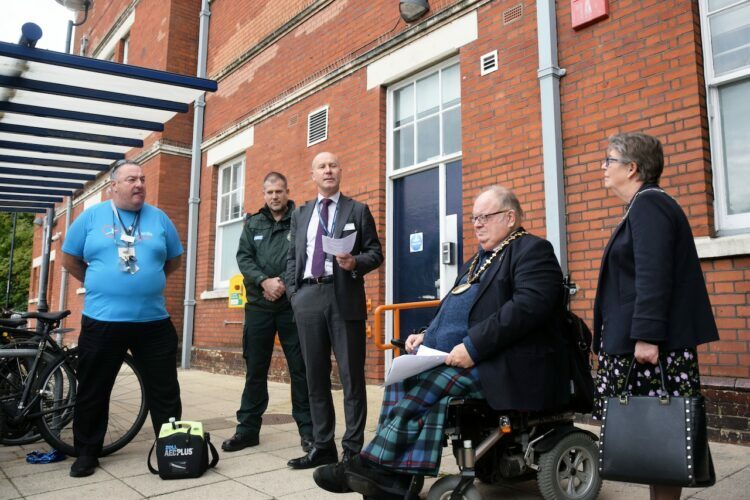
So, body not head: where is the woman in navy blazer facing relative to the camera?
to the viewer's left

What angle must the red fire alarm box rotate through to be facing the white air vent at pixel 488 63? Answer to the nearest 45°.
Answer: approximately 90° to its right

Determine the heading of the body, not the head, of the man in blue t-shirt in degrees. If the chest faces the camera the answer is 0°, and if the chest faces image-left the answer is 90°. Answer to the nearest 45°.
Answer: approximately 0°

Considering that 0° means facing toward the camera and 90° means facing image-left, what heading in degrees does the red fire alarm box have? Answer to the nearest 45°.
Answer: approximately 45°

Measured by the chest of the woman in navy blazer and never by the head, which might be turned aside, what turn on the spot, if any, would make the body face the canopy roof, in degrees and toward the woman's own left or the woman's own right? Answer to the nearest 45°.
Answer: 0° — they already face it

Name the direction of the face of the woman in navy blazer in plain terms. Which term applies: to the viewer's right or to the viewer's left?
to the viewer's left

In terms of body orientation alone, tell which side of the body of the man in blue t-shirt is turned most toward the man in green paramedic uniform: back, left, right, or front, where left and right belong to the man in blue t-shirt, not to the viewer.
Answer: left
